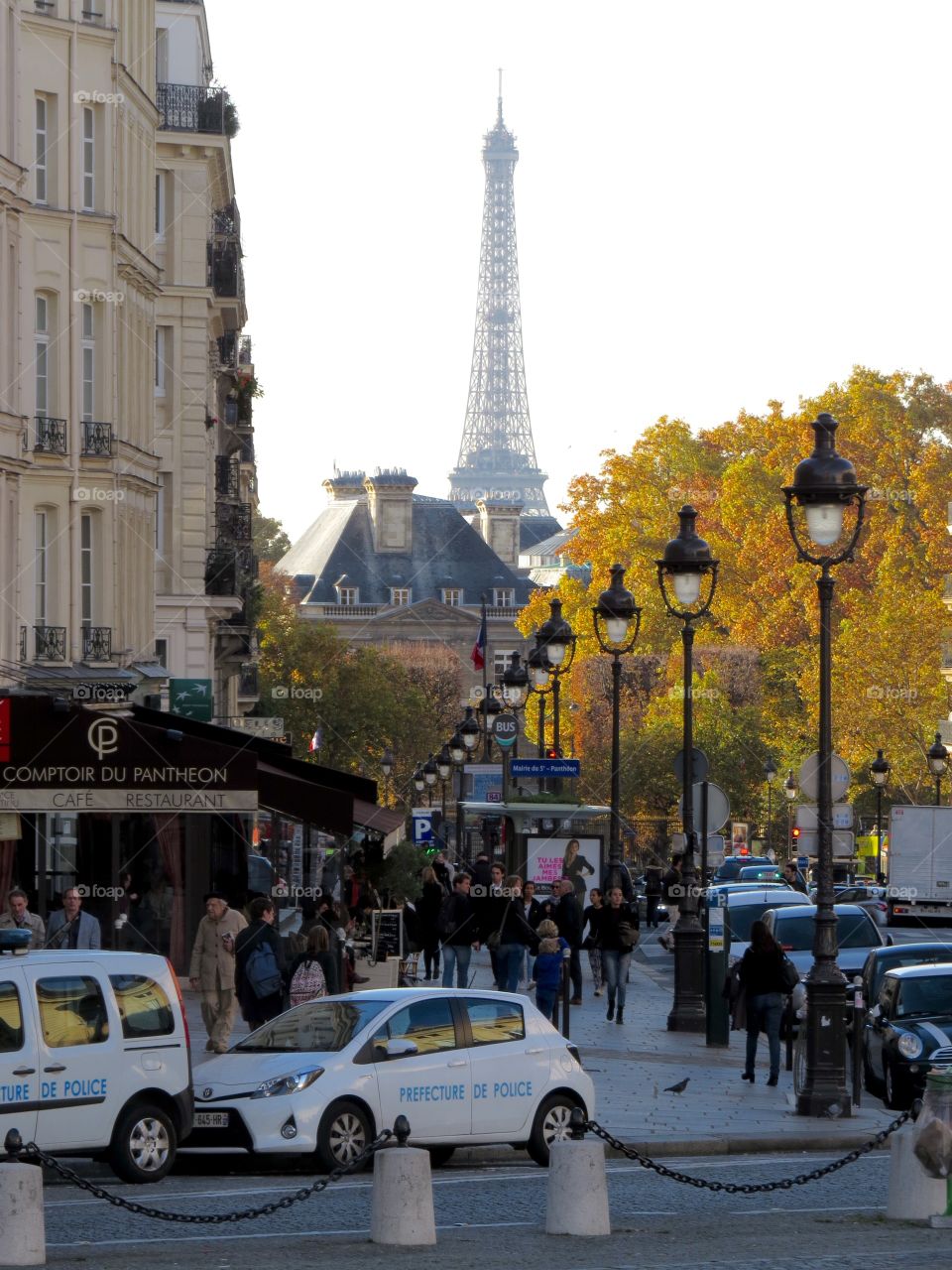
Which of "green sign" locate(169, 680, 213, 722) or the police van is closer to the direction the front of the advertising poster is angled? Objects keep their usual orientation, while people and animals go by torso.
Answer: the police van

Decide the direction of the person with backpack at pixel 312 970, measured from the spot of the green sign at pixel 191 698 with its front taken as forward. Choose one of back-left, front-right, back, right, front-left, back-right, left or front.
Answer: front

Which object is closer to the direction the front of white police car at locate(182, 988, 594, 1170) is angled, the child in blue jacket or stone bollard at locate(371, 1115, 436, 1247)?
the stone bollard

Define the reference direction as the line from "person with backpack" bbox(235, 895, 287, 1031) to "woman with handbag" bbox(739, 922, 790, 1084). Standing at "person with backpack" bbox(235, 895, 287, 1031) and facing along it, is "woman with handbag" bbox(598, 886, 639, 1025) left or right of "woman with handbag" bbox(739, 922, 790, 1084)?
left

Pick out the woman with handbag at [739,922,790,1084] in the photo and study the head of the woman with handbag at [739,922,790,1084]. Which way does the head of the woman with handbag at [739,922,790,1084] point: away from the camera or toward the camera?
away from the camera

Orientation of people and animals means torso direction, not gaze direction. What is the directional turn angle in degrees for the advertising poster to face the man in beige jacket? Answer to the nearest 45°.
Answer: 0° — it already faces them

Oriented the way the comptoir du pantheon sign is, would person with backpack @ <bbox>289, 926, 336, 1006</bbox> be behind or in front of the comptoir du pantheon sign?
in front

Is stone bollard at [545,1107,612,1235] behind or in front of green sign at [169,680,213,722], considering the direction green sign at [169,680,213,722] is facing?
in front

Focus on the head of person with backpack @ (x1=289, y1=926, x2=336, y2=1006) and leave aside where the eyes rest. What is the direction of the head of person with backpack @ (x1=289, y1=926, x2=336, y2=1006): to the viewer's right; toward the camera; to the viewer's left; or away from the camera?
away from the camera

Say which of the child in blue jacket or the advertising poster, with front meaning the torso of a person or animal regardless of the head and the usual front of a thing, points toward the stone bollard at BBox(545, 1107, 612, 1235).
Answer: the advertising poster

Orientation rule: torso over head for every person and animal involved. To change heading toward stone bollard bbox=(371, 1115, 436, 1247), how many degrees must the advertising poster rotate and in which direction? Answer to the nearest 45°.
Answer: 0° — it already faces it

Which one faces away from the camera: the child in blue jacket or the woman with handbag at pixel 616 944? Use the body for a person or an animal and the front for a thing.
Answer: the child in blue jacket

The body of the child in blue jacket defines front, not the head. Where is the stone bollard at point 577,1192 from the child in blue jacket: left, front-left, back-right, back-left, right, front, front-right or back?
back

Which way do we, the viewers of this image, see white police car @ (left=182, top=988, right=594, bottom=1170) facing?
facing the viewer and to the left of the viewer

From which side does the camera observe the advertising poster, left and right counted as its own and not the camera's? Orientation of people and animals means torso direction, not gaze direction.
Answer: front
